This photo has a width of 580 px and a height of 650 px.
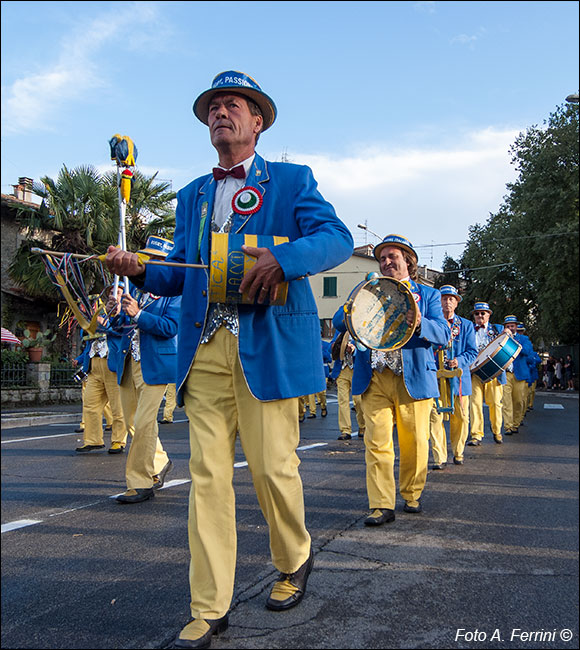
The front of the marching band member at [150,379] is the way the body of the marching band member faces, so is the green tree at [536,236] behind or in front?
behind

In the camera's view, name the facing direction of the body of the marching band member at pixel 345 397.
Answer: toward the camera

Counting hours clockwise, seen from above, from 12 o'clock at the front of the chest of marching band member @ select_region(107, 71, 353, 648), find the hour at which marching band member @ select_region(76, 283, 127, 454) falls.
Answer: marching band member @ select_region(76, 283, 127, 454) is roughly at 4 o'clock from marching band member @ select_region(107, 71, 353, 648).

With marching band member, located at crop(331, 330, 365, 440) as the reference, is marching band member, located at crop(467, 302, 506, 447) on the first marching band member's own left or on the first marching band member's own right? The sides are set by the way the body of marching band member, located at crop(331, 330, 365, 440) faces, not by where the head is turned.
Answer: on the first marching band member's own left

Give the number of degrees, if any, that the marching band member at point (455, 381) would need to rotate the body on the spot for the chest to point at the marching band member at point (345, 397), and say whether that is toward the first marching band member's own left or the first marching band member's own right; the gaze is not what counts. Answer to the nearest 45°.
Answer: approximately 90° to the first marching band member's own right

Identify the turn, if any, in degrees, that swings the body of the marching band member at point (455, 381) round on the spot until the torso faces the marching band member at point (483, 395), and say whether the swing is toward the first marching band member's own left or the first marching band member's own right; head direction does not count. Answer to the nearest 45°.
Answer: approximately 135° to the first marching band member's own right

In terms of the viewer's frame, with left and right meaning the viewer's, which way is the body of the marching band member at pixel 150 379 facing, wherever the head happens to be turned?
facing the viewer and to the left of the viewer

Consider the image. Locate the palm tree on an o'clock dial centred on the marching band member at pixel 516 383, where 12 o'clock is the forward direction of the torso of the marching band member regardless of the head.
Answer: The palm tree is roughly at 2 o'clock from the marching band member.

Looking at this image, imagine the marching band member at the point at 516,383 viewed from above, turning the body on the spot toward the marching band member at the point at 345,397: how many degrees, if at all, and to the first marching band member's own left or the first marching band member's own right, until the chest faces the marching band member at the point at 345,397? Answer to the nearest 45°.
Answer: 0° — they already face them
